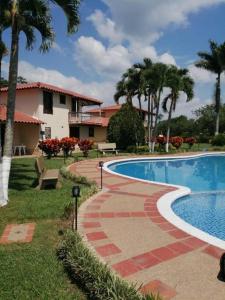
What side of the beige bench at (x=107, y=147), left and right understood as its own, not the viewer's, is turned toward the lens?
front

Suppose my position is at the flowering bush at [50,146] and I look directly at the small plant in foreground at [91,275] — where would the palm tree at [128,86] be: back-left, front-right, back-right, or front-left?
back-left

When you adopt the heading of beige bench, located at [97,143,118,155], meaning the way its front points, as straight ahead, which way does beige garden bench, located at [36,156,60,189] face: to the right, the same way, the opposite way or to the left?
to the left

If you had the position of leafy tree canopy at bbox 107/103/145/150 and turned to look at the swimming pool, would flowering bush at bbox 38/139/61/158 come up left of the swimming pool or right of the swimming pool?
right

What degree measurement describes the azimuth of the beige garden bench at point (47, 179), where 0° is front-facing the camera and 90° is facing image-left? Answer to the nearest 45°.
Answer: approximately 270°

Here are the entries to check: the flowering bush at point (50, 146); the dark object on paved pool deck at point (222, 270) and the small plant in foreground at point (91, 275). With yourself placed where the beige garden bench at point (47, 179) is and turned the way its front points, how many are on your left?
1

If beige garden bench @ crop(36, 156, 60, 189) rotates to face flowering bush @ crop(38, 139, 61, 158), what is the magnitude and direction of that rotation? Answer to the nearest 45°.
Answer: approximately 90° to its left

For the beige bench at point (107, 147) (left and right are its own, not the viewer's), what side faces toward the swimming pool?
front

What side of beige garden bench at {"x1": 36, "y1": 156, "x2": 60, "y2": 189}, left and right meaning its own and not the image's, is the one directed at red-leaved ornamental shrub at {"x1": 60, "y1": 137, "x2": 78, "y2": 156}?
left

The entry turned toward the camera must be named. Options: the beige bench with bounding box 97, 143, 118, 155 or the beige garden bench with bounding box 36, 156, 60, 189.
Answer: the beige bench with bounding box 97, 143, 118, 155

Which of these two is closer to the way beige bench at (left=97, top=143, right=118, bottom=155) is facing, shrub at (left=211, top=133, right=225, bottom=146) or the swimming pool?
the swimming pool

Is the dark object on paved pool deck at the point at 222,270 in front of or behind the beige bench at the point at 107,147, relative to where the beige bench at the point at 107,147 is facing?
in front

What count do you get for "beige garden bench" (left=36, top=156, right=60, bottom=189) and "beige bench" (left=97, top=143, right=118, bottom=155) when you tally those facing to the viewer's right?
1

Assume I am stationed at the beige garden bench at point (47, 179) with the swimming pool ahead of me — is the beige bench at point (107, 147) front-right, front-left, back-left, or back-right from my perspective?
front-left
